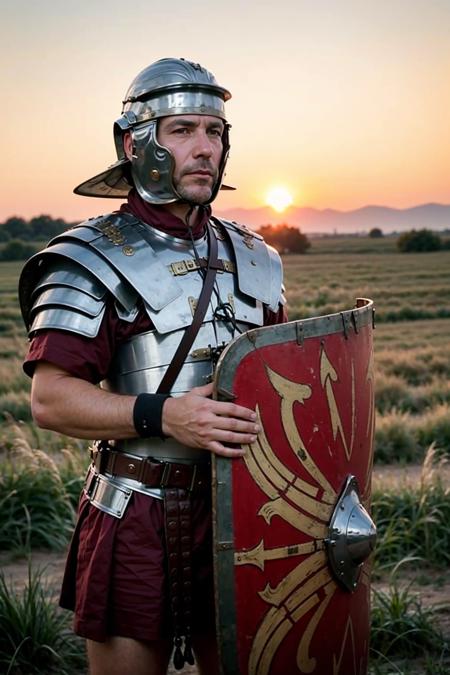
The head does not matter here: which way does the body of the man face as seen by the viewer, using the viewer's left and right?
facing the viewer and to the right of the viewer

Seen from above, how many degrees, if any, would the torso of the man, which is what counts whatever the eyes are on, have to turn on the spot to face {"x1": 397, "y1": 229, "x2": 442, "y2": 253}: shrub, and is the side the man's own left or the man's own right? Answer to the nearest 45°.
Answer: approximately 135° to the man's own left

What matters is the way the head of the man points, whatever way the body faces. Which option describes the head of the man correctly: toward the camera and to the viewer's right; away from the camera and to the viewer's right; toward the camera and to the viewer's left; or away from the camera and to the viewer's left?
toward the camera and to the viewer's right

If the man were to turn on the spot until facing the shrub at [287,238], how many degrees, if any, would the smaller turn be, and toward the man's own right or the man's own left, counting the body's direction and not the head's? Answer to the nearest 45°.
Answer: approximately 135° to the man's own left
